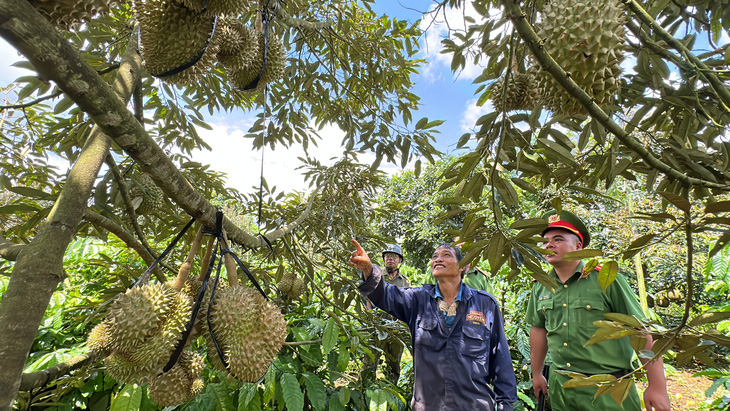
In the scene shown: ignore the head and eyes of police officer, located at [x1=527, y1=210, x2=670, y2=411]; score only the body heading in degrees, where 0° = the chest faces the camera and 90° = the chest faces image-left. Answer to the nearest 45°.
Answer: approximately 45°

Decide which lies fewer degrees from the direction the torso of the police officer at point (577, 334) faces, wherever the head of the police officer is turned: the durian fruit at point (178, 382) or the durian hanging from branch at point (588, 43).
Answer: the durian fruit
